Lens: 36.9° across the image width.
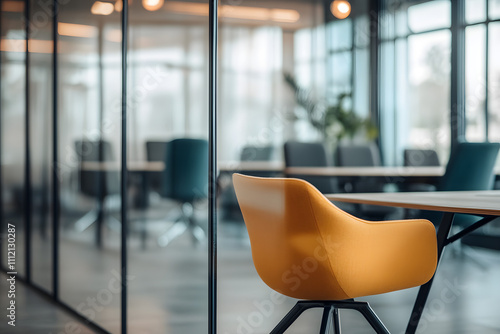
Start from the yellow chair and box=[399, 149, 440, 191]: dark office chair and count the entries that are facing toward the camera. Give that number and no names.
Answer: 1

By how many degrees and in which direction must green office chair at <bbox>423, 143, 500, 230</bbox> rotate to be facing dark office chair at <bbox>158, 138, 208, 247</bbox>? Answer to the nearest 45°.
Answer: approximately 90° to its right

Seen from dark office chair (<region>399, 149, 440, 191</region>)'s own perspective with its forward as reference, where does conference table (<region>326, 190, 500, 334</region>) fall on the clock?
The conference table is roughly at 12 o'clock from the dark office chair.

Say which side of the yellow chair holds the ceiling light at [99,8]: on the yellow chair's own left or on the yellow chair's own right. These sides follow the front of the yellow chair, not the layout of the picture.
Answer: on the yellow chair's own left

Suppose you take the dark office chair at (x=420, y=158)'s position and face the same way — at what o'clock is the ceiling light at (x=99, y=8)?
The ceiling light is roughly at 2 o'clock from the dark office chair.

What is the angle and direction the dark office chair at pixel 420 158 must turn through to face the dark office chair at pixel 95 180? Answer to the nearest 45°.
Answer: approximately 90° to its right

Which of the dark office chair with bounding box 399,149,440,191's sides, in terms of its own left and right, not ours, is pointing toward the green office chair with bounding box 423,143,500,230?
front

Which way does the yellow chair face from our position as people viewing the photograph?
facing away from the viewer and to the right of the viewer

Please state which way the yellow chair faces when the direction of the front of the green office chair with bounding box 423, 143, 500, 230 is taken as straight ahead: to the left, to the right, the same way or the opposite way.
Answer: the opposite way

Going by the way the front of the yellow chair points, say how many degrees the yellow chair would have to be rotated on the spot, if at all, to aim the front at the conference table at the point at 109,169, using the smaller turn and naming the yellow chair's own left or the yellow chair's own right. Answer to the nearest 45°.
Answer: approximately 90° to the yellow chair's own left

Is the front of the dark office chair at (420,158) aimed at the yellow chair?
yes

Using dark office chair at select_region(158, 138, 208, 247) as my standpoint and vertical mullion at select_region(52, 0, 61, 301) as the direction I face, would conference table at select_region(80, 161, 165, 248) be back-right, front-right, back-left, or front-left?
back-right
